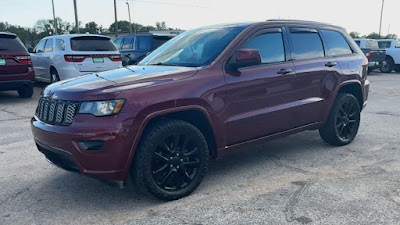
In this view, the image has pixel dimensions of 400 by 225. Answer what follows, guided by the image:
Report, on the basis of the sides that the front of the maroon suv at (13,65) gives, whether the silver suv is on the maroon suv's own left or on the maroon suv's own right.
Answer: on the maroon suv's own right

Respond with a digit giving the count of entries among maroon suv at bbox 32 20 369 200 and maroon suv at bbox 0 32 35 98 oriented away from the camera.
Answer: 1

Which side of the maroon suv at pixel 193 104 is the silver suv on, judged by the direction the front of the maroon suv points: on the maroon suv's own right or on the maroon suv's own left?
on the maroon suv's own right

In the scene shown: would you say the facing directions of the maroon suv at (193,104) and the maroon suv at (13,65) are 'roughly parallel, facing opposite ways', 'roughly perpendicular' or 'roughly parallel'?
roughly perpendicular

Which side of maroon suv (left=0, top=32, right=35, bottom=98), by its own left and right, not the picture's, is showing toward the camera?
back

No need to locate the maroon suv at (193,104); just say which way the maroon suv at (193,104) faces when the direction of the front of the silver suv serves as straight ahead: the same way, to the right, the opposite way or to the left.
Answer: to the left

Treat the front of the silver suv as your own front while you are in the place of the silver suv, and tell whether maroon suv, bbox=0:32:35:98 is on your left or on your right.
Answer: on your left

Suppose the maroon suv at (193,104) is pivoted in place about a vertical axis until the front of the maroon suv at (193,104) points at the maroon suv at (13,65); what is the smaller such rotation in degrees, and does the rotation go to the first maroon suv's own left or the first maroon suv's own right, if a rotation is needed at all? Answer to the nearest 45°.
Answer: approximately 90° to the first maroon suv's own right

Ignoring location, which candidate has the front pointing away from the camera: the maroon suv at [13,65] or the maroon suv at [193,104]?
the maroon suv at [13,65]

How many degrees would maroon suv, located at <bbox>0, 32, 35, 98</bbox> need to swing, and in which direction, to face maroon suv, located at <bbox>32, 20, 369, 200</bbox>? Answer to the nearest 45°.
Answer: approximately 180°

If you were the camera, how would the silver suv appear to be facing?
facing away from the viewer and to the left of the viewer

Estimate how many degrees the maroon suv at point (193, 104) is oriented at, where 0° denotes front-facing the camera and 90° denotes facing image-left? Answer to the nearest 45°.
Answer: approximately 45°
